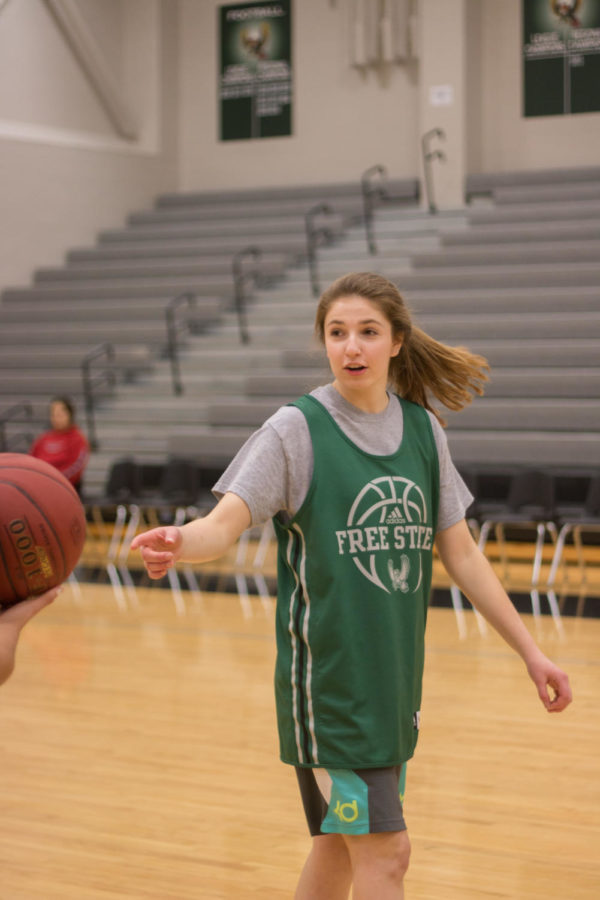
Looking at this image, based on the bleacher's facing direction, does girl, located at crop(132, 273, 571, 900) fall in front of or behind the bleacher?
in front

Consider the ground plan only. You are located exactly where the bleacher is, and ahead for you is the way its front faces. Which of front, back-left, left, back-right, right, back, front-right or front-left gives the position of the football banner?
back

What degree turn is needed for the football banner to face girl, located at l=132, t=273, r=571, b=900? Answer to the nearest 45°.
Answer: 0° — it already faces them

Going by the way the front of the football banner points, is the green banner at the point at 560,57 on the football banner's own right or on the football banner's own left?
on the football banner's own left

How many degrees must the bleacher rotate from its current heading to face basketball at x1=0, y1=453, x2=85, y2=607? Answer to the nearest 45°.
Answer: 0° — it already faces it

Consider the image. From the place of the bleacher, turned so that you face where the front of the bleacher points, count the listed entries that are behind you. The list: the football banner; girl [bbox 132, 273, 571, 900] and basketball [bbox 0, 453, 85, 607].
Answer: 1

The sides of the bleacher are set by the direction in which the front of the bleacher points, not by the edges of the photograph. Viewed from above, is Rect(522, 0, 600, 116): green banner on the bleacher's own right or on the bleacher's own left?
on the bleacher's own left

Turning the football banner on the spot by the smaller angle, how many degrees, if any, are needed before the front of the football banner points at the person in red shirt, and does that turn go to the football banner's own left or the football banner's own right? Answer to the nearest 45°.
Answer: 0° — it already faces them

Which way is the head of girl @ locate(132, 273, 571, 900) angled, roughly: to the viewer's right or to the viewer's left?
to the viewer's left

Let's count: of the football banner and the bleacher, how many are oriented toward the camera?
2

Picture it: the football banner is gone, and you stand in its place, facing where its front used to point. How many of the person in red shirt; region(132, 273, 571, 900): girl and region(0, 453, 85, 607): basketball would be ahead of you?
3

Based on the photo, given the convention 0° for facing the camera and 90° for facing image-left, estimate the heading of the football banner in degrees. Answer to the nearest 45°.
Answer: approximately 0°
